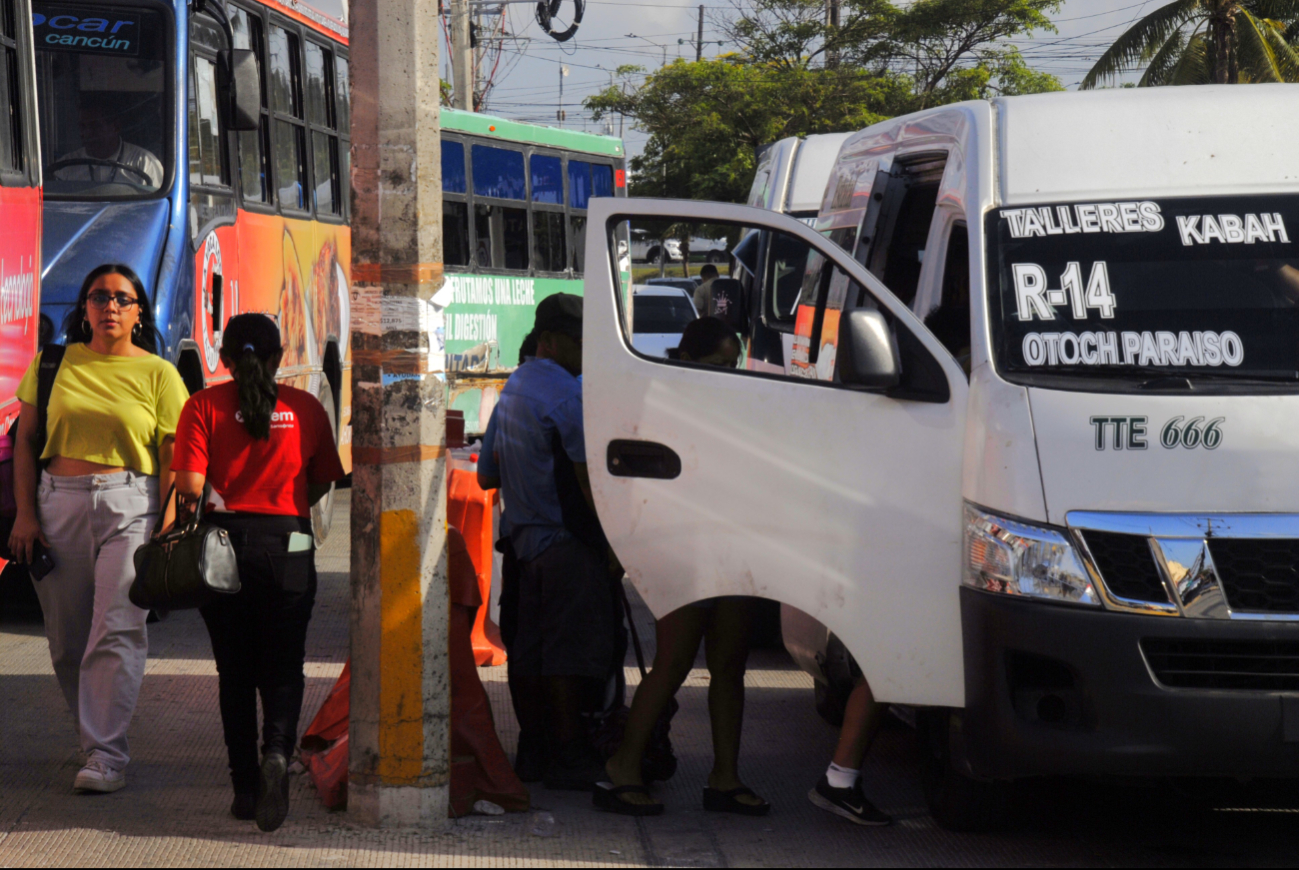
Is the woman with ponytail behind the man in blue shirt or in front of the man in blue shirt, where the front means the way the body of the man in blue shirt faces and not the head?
behind

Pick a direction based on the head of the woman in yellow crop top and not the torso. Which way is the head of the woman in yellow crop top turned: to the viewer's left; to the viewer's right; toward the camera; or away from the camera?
toward the camera

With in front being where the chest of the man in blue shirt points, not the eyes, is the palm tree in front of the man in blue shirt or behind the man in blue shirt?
in front

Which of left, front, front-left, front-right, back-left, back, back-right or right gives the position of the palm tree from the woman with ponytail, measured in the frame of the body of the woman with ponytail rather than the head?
front-right

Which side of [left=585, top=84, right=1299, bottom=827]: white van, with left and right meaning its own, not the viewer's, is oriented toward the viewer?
front

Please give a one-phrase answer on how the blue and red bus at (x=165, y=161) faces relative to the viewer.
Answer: facing the viewer and to the left of the viewer

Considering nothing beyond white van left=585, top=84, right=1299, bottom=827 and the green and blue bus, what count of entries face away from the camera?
0

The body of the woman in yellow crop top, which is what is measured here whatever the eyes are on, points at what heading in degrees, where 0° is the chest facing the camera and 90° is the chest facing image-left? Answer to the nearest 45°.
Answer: approximately 0°

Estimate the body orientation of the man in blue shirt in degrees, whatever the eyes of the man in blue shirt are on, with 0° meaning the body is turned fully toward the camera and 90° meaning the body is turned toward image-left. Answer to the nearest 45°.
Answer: approximately 225°

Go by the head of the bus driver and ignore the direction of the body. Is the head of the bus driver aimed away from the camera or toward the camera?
toward the camera

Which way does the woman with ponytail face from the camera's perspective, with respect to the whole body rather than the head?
away from the camera

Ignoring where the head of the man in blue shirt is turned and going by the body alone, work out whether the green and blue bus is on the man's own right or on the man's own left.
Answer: on the man's own left

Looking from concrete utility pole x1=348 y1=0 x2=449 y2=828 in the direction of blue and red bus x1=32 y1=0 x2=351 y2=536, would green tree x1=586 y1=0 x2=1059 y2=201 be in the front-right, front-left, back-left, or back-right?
front-right

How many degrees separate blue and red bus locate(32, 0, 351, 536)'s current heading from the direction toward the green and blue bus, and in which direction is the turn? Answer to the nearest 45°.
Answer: approximately 180°
